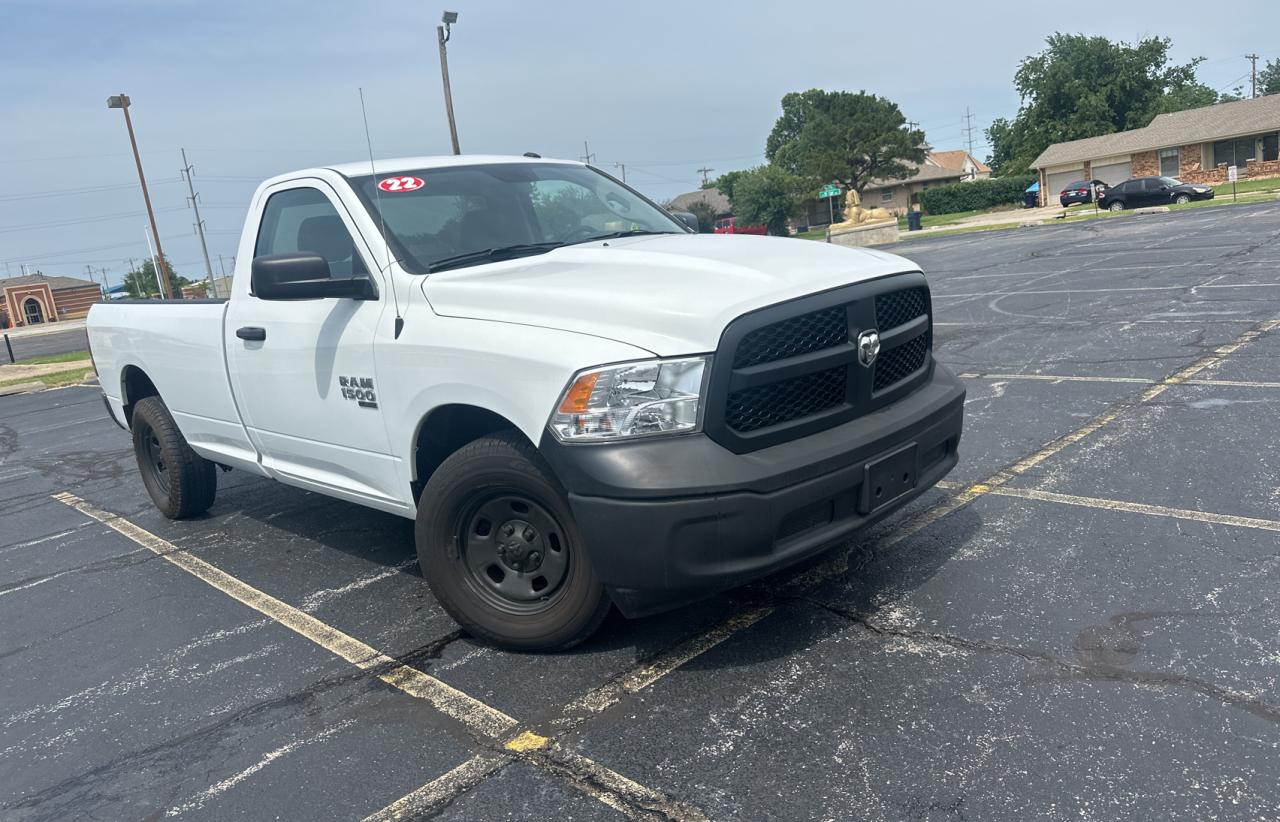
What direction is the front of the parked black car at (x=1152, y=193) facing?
to the viewer's right

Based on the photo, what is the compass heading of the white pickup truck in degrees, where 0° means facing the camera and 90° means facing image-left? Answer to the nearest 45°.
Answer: approximately 315°
